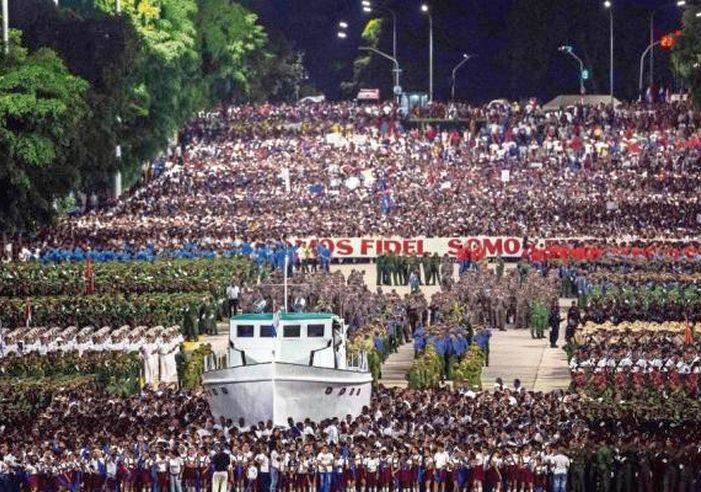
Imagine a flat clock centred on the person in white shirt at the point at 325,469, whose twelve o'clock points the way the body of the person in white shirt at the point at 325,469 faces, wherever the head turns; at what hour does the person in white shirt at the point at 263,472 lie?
the person in white shirt at the point at 263,472 is roughly at 3 o'clock from the person in white shirt at the point at 325,469.

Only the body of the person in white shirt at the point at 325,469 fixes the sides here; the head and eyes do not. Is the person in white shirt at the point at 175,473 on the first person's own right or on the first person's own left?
on the first person's own right

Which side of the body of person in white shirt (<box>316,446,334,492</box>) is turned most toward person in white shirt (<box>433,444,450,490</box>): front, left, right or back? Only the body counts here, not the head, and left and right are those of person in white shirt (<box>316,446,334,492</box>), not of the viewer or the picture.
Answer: left

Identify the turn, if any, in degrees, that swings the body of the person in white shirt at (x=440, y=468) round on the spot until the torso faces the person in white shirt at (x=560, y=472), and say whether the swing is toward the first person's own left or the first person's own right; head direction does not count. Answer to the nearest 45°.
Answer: approximately 90° to the first person's own left

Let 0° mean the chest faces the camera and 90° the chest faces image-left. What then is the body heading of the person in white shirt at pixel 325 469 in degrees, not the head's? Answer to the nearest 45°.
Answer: approximately 0°

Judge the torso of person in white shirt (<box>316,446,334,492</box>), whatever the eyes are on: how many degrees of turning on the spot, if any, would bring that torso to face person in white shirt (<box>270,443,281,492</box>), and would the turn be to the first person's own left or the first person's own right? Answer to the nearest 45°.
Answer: approximately 90° to the first person's own right

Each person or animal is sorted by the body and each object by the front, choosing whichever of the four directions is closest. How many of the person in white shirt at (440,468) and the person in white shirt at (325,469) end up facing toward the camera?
2

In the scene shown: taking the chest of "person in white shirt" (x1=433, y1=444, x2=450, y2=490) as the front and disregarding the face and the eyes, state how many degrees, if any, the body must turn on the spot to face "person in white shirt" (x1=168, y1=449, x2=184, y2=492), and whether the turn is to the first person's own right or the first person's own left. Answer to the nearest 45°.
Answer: approximately 90° to the first person's own right

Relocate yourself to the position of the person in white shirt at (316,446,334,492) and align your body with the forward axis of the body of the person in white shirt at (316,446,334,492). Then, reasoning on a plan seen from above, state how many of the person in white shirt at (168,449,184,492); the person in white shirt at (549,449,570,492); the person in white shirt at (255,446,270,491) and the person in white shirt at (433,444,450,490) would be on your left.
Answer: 2

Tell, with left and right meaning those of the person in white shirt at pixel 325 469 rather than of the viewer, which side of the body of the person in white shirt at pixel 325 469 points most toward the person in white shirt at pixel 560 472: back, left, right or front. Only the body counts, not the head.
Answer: left

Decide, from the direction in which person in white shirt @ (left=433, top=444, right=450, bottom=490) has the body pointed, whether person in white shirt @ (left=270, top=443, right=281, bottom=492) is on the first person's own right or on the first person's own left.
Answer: on the first person's own right

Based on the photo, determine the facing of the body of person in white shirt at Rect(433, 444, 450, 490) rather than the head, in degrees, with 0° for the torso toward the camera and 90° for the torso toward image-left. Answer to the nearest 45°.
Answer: approximately 0°

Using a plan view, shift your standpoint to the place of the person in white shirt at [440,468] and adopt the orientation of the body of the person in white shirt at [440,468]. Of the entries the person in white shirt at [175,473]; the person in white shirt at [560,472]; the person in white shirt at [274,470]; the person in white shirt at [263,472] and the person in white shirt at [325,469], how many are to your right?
4
